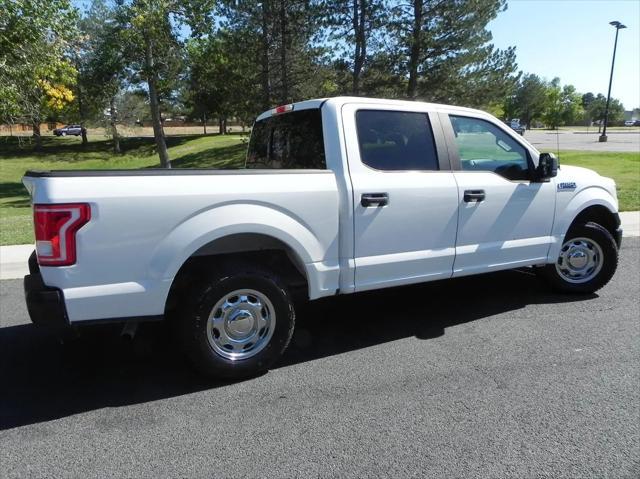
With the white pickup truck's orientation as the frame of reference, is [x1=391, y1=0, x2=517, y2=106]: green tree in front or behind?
in front

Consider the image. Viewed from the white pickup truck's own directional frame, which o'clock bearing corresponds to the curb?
The curb is roughly at 9 o'clock from the white pickup truck.

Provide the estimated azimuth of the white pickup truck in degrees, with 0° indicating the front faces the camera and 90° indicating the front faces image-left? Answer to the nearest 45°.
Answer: approximately 225°

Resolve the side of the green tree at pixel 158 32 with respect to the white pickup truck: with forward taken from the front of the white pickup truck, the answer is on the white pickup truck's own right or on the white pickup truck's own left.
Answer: on the white pickup truck's own left

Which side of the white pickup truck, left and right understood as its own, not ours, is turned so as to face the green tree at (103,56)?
left
